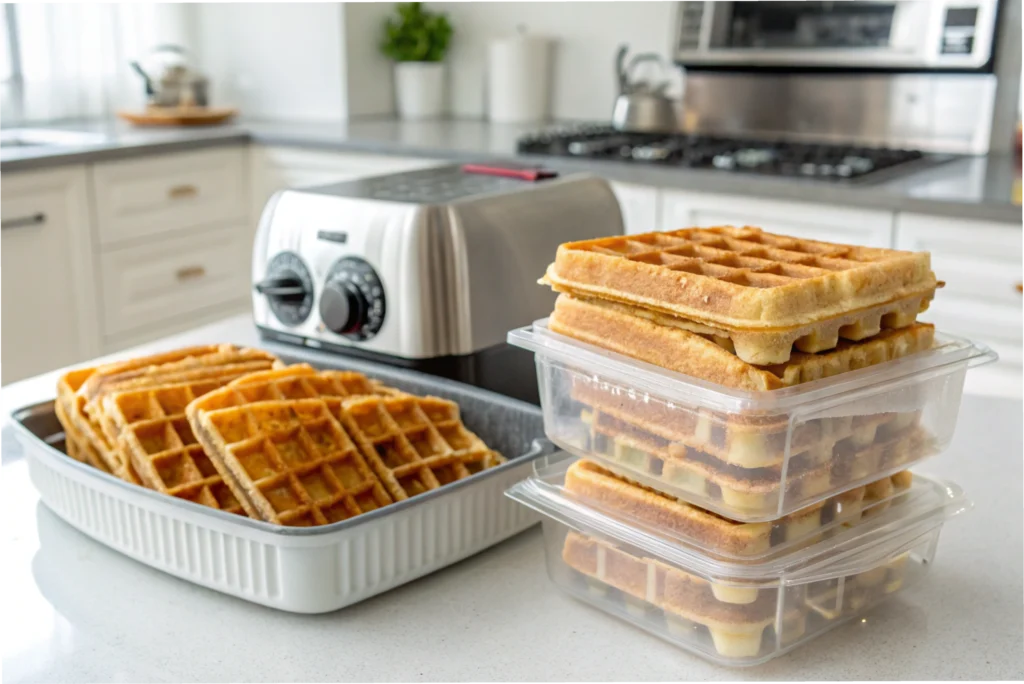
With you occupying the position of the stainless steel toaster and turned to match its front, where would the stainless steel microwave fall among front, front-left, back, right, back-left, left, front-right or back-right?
back

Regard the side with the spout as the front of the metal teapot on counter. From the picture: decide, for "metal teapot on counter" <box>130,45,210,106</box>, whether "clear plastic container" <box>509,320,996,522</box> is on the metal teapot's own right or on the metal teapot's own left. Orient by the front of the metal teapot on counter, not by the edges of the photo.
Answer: on the metal teapot's own left

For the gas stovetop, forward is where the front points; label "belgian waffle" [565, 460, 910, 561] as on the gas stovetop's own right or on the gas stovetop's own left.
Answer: on the gas stovetop's own left

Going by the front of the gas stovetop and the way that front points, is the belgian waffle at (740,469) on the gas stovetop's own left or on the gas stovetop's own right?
on the gas stovetop's own left

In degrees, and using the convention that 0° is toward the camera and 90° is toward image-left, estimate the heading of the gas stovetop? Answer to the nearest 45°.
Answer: approximately 45°

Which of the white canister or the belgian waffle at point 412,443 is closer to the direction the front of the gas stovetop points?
the belgian waffle

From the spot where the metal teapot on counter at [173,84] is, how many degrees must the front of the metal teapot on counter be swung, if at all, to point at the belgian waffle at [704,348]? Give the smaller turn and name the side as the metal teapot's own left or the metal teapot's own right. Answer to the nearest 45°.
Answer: approximately 90° to the metal teapot's own left

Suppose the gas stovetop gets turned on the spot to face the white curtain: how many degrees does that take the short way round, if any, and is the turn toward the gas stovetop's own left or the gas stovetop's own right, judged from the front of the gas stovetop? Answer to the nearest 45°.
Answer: approximately 45° to the gas stovetop's own right

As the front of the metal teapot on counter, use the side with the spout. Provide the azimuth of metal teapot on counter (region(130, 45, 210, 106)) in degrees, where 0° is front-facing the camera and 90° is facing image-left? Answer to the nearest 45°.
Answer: approximately 90°

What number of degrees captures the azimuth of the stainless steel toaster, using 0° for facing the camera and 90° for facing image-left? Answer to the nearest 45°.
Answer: approximately 45°
